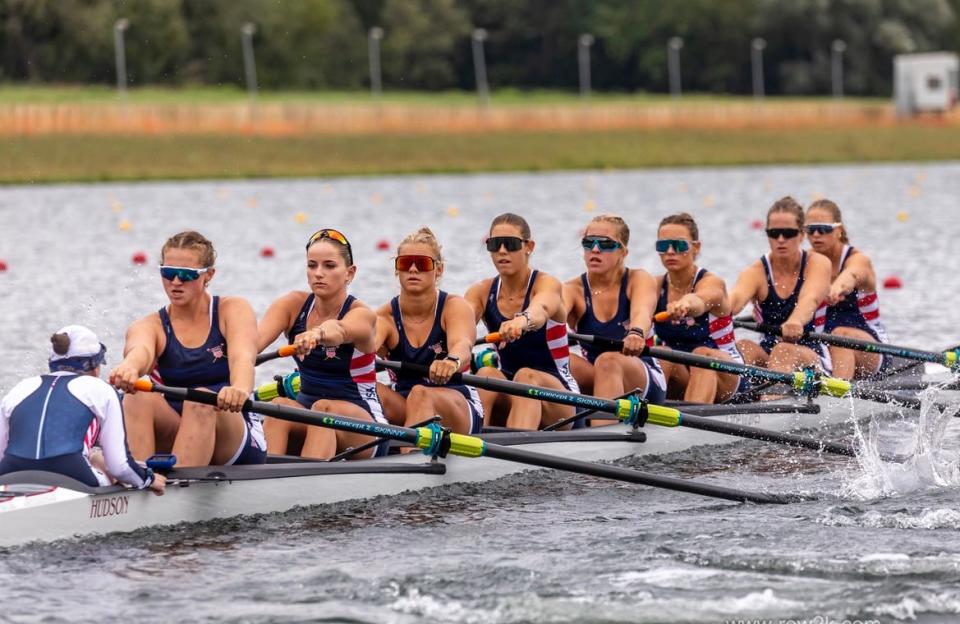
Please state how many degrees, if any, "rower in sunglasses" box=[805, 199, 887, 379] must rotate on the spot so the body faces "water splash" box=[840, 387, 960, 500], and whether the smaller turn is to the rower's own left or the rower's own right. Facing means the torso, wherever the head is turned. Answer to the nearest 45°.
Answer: approximately 45° to the rower's own left

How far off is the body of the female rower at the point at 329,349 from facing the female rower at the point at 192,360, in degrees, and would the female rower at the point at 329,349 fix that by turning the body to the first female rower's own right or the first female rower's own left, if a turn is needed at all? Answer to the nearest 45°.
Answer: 0° — they already face them

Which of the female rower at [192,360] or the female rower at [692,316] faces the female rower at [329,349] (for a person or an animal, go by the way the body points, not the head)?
the female rower at [692,316]

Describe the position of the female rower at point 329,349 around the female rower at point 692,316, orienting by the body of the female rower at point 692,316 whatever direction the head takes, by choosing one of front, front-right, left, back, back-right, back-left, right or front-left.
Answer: front

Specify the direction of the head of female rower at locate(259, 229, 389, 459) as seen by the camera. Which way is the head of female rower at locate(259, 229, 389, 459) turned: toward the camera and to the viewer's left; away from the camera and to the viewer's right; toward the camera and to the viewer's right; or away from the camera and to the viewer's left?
toward the camera and to the viewer's left

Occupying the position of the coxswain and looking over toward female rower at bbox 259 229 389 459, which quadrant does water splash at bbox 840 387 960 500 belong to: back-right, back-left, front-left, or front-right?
front-right

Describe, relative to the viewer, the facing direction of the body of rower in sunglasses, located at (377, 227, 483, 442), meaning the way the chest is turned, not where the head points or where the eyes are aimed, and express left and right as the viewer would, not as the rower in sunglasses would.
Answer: facing the viewer and to the left of the viewer

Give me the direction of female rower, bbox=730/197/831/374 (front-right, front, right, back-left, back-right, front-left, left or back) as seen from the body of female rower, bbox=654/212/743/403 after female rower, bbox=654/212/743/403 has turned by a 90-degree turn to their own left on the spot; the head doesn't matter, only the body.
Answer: left

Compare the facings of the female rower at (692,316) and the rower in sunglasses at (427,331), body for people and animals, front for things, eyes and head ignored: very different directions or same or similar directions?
same or similar directions

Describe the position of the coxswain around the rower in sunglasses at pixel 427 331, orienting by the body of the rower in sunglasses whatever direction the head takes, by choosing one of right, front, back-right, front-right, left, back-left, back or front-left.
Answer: front

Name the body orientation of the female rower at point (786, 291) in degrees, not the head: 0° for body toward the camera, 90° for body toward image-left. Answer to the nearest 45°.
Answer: approximately 45°

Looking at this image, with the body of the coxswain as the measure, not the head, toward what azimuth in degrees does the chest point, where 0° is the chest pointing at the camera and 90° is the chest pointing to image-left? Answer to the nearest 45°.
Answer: approximately 225°

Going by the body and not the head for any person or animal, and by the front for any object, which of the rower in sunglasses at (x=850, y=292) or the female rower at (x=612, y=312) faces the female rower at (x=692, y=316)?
the rower in sunglasses

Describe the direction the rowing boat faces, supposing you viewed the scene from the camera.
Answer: facing away from the viewer and to the right of the viewer

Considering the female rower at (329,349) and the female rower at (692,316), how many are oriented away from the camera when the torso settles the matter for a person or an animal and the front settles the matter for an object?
0

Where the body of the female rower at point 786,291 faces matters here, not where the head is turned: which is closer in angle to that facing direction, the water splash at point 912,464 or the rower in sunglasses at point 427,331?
the rower in sunglasses

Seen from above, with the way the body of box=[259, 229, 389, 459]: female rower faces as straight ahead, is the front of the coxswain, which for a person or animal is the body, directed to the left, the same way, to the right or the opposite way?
the opposite way

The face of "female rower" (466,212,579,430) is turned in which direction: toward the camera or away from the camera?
toward the camera
